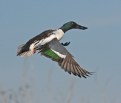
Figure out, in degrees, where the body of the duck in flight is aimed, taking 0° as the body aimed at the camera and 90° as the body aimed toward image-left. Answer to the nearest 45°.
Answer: approximately 270°
